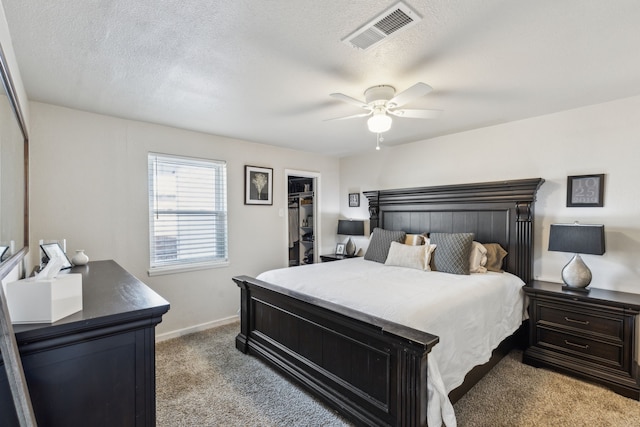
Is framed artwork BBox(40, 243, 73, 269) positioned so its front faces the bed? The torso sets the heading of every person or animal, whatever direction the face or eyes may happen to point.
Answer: yes

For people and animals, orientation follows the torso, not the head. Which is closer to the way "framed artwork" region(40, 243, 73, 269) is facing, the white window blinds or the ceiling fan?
the ceiling fan

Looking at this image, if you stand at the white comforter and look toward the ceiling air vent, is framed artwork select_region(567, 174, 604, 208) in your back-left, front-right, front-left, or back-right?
back-left

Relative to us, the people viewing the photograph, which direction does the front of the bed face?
facing the viewer and to the left of the viewer

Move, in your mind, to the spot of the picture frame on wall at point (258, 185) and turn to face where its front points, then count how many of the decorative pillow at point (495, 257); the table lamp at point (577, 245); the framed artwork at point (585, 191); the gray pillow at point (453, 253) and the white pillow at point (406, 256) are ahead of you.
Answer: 5

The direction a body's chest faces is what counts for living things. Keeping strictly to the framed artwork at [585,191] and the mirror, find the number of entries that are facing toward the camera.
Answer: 1

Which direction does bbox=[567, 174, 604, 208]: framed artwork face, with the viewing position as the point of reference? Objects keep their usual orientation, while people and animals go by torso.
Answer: facing the viewer

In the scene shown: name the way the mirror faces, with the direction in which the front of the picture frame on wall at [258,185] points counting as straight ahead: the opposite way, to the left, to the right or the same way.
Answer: to the left

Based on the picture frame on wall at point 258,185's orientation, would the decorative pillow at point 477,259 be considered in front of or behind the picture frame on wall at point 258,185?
in front

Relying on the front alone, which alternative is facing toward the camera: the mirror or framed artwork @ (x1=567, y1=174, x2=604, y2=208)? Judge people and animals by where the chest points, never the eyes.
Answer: the framed artwork

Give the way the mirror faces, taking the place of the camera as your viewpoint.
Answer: facing to the right of the viewer

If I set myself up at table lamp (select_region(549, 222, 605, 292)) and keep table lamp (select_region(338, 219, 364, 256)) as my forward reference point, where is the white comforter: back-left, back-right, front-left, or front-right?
front-left

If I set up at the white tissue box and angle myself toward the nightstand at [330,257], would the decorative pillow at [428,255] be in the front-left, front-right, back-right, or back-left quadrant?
front-right

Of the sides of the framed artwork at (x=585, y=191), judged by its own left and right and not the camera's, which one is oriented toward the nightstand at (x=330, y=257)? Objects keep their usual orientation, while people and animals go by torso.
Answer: right

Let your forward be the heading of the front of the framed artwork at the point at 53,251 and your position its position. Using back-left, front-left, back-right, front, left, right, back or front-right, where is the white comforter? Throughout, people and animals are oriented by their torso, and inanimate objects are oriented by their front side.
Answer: front

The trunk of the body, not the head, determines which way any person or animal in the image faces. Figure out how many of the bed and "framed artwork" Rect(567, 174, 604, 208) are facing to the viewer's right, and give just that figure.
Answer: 0

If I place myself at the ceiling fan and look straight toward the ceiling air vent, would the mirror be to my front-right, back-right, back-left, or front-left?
front-right
